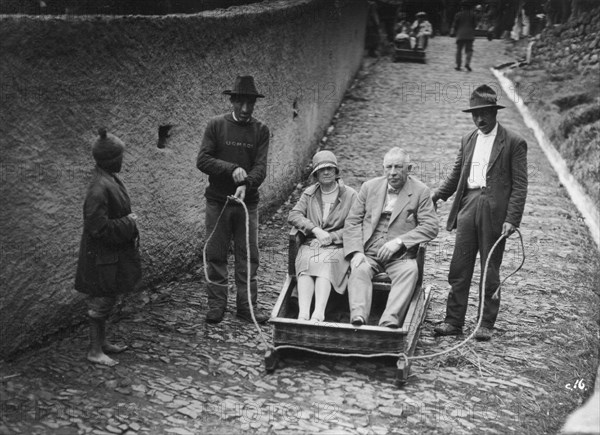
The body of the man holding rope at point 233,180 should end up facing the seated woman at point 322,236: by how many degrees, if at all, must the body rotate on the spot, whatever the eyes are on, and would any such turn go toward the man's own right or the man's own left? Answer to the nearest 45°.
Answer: approximately 45° to the man's own left

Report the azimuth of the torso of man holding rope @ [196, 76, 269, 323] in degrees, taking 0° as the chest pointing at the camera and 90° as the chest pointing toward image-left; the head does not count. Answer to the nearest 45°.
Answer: approximately 0°

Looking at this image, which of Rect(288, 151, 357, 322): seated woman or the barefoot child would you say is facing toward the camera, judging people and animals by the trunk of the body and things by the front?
the seated woman

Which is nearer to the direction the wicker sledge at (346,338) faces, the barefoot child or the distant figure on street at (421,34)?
the barefoot child

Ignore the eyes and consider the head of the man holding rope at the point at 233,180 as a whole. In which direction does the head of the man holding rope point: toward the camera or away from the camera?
toward the camera

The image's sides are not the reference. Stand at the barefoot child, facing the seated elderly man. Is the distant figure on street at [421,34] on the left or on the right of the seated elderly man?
left

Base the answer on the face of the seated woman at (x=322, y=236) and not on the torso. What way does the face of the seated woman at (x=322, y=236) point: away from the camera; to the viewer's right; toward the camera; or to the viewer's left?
toward the camera

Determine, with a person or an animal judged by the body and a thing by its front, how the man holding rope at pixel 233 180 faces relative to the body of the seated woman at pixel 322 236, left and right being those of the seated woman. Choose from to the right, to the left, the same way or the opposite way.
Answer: the same way

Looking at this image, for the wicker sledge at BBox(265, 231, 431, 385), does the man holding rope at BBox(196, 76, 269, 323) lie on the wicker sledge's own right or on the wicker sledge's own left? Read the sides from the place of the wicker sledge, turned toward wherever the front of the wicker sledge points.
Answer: on the wicker sledge's own right

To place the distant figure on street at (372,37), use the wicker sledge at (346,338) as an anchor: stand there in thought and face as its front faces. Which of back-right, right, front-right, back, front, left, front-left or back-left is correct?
back

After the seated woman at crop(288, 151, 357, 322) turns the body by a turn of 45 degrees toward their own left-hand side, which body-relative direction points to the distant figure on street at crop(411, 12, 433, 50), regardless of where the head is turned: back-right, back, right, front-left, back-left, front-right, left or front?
back-left

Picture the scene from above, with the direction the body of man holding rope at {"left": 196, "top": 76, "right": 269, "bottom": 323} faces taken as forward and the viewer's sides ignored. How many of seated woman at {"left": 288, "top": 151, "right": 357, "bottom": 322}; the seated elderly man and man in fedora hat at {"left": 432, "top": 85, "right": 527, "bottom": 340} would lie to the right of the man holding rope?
0

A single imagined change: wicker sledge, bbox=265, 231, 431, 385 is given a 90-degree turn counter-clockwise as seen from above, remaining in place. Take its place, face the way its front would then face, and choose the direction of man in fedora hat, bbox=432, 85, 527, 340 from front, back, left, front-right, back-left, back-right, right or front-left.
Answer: front-left

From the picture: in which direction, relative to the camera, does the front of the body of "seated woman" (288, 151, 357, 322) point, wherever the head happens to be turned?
toward the camera

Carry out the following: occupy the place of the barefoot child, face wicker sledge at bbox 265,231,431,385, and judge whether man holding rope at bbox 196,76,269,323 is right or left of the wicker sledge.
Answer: left

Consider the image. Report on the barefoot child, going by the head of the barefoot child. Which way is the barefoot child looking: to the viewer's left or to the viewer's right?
to the viewer's right

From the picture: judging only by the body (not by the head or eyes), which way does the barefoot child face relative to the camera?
to the viewer's right

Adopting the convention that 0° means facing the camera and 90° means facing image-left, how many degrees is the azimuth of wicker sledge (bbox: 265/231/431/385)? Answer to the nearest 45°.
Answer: approximately 0°

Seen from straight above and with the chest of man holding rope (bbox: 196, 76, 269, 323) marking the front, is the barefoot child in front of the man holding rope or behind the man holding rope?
in front
